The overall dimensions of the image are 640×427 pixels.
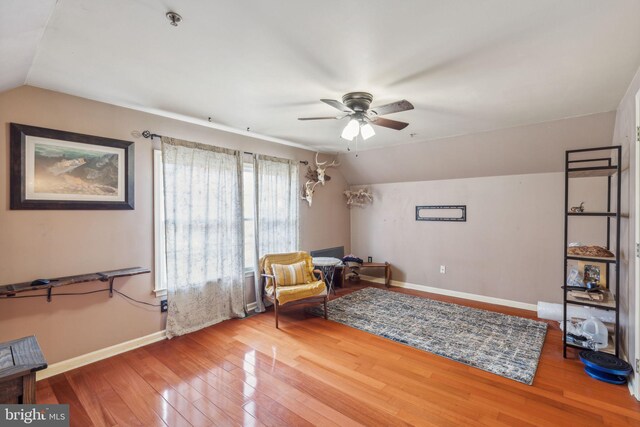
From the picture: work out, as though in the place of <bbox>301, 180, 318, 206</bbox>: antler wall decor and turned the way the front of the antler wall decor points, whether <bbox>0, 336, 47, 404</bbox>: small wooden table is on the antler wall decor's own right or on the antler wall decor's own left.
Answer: on the antler wall decor's own right

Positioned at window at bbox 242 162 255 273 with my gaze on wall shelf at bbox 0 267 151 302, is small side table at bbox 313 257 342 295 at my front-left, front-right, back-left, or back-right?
back-left

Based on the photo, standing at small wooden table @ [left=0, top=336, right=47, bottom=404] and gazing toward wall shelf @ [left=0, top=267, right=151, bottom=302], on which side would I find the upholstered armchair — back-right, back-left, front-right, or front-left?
front-right

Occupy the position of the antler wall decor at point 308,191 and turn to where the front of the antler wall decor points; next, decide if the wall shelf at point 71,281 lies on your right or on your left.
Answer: on your right

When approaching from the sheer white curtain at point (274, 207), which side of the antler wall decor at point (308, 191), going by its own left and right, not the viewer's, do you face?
right

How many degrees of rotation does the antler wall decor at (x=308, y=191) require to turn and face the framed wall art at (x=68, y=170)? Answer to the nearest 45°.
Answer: approximately 90° to its right

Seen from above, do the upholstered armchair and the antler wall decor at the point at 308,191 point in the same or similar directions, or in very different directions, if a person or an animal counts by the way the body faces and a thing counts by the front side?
same or similar directions

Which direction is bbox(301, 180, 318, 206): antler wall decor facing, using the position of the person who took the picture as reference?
facing the viewer and to the right of the viewer

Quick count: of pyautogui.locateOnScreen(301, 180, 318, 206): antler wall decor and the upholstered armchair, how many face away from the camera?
0

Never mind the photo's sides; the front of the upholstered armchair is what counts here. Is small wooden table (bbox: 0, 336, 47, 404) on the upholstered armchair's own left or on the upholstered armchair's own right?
on the upholstered armchair's own right

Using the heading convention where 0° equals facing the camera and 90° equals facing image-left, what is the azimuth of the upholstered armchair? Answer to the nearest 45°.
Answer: approximately 315°

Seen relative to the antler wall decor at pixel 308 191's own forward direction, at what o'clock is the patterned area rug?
The patterned area rug is roughly at 12 o'clock from the antler wall decor.

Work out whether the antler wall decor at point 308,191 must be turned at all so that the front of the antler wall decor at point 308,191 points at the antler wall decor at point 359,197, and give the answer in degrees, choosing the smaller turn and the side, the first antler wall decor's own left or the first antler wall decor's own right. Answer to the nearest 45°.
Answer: approximately 90° to the first antler wall decor's own left
